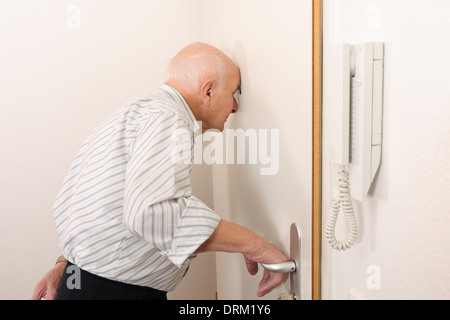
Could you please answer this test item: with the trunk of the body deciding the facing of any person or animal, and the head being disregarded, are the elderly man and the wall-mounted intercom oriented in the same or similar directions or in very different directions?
very different directions

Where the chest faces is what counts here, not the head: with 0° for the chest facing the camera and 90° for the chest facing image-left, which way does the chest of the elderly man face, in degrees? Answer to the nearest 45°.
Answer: approximately 225°

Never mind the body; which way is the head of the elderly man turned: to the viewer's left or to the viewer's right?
to the viewer's right
